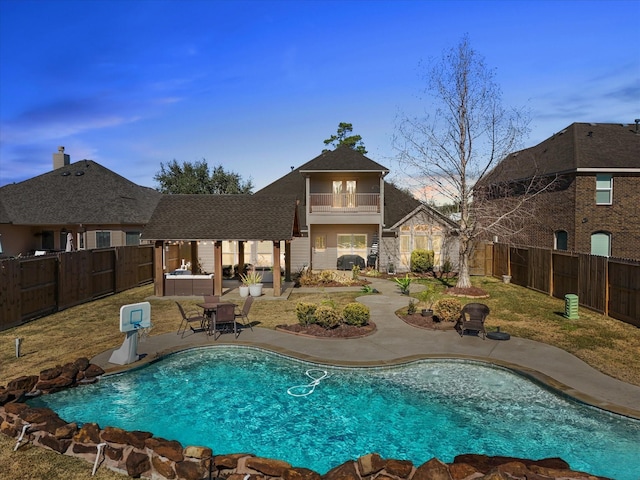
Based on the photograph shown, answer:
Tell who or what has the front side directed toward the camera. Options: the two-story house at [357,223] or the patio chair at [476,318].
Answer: the patio chair

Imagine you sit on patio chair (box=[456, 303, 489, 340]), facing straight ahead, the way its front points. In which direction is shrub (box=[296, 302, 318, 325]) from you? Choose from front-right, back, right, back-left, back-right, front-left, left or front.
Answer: right

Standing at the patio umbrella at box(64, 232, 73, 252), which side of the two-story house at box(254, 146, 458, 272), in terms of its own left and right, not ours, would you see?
left

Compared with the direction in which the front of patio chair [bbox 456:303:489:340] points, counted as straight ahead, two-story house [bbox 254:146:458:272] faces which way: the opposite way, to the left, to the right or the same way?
the opposite way

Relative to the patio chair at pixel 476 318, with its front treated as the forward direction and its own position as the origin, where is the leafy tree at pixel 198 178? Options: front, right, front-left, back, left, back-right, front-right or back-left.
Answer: back-right

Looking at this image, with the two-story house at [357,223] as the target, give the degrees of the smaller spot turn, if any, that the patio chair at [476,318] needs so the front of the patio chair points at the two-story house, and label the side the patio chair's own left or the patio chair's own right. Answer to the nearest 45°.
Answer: approximately 135° to the patio chair's own right

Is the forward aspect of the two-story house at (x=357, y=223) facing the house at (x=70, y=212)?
no

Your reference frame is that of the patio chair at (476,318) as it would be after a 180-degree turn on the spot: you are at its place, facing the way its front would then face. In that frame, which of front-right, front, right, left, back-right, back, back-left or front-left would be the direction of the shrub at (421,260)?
front

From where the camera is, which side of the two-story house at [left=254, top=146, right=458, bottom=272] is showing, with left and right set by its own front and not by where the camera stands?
back

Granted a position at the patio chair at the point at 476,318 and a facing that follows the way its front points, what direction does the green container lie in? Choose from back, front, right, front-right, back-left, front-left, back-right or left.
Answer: back-left

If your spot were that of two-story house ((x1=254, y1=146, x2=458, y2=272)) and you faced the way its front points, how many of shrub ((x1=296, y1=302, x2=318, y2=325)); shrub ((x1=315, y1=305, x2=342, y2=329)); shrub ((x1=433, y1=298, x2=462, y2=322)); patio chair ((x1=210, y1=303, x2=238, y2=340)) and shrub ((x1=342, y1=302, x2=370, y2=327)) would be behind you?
5

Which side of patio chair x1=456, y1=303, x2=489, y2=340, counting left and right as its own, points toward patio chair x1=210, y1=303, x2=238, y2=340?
right

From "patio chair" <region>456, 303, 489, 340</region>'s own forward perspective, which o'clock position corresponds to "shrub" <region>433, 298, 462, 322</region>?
The shrub is roughly at 5 o'clock from the patio chair.

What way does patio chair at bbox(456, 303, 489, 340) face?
toward the camera
